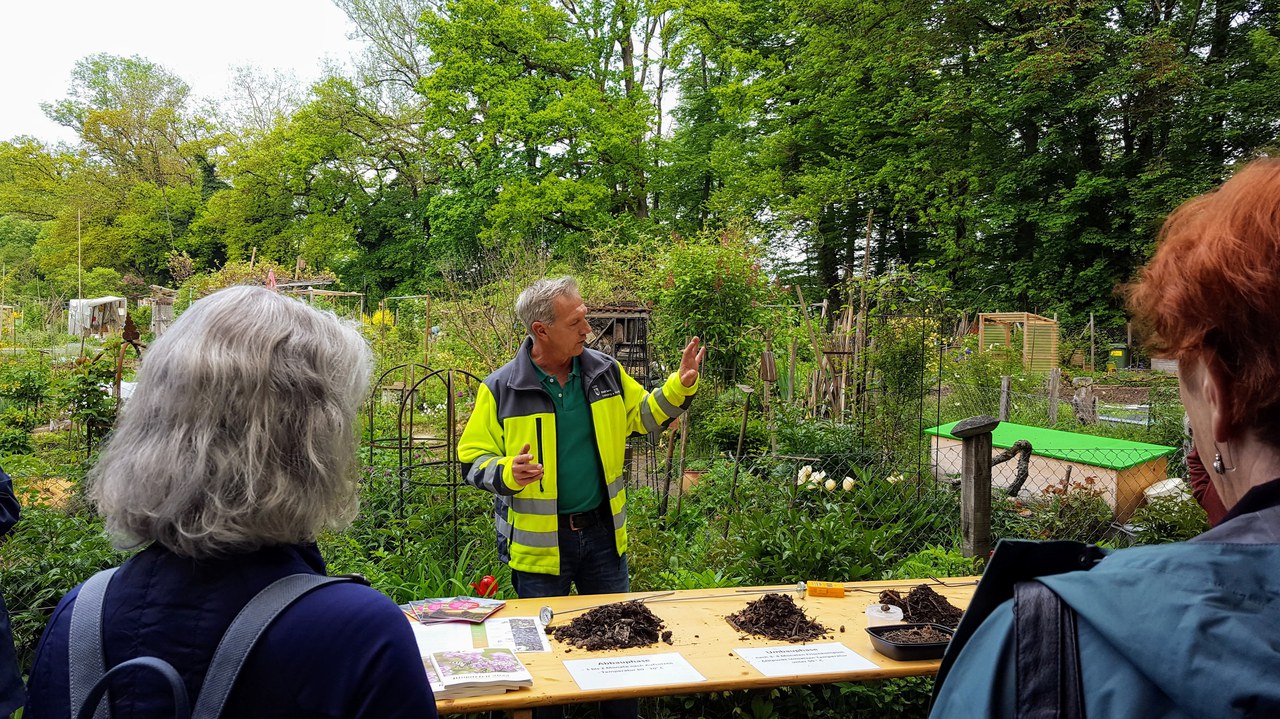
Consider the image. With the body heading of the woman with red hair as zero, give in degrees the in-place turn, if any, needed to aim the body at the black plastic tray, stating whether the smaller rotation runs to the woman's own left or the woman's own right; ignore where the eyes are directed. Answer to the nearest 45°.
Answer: approximately 45° to the woman's own right

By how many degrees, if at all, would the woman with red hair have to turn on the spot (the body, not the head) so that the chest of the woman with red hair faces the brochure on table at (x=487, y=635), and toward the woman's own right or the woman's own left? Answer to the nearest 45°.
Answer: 0° — they already face it

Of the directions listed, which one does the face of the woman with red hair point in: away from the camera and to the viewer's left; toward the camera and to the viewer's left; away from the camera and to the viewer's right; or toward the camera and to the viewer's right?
away from the camera and to the viewer's left

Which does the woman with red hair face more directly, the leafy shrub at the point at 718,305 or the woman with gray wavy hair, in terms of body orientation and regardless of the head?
the leafy shrub

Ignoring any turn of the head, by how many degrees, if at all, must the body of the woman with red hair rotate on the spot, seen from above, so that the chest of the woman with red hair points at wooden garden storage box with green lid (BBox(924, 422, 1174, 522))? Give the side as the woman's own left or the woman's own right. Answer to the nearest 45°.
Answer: approximately 45° to the woman's own right

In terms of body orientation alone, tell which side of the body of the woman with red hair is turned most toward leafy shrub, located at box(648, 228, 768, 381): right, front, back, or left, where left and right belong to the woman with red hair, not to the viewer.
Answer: front

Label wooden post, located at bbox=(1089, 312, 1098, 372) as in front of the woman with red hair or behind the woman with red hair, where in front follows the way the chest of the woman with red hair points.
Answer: in front

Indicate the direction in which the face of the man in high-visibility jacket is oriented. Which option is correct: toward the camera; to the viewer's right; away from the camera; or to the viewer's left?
to the viewer's right

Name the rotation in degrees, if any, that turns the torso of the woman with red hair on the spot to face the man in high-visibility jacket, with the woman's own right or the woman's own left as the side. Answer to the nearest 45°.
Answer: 0° — they already face them

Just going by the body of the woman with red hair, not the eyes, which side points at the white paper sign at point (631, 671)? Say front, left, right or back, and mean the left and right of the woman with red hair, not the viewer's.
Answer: front

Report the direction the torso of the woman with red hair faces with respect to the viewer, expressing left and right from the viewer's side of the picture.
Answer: facing away from the viewer and to the left of the viewer

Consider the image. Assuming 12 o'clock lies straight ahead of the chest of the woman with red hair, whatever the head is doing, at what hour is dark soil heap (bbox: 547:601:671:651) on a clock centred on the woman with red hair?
The dark soil heap is roughly at 12 o'clock from the woman with red hair.
